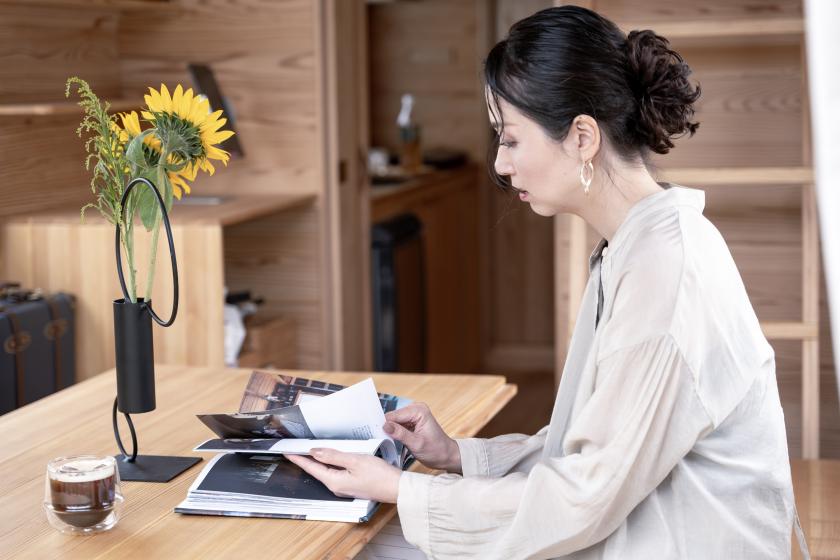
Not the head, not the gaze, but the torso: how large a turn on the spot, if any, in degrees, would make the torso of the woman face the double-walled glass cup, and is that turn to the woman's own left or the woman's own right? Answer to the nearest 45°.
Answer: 0° — they already face it

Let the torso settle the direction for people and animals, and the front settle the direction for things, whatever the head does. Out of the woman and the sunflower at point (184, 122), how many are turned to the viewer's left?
1

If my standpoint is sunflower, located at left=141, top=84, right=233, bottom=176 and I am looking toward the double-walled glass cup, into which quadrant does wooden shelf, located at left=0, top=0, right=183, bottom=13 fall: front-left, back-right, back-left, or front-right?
back-right

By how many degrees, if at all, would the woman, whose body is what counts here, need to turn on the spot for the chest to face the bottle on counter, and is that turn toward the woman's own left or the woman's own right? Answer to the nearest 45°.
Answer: approximately 90° to the woman's own right

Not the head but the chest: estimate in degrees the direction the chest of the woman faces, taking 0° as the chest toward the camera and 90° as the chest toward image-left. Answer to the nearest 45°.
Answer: approximately 90°

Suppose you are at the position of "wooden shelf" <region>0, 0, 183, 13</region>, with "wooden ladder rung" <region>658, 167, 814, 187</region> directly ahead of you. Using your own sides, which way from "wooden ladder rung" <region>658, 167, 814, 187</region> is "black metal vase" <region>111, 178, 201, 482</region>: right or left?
right
